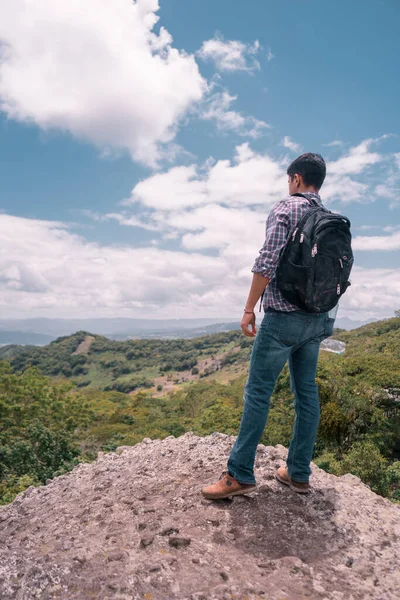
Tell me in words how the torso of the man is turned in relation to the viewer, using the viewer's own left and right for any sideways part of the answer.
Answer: facing away from the viewer and to the left of the viewer

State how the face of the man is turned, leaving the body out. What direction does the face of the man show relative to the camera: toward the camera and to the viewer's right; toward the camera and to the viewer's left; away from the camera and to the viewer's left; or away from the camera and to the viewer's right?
away from the camera and to the viewer's left
